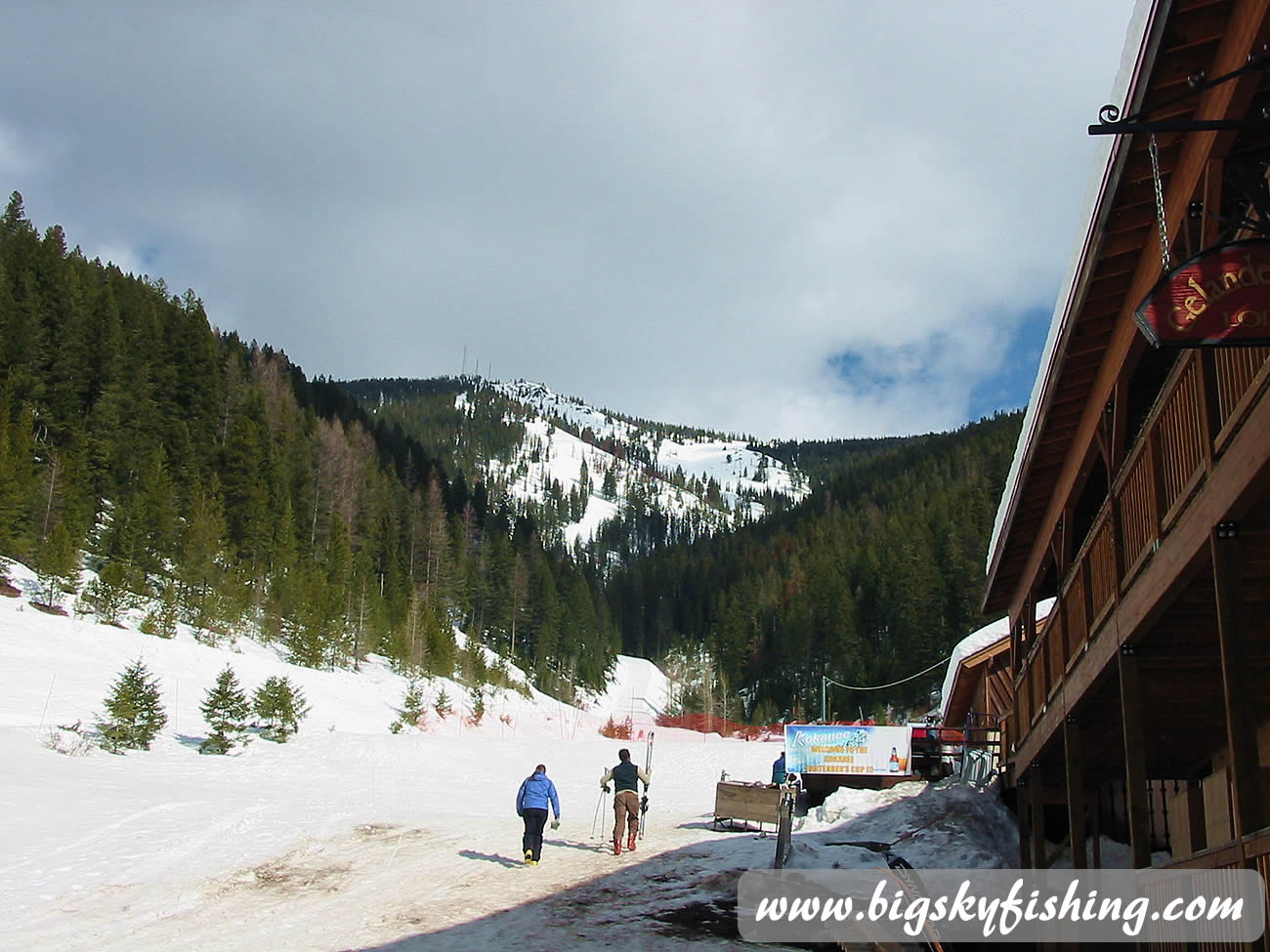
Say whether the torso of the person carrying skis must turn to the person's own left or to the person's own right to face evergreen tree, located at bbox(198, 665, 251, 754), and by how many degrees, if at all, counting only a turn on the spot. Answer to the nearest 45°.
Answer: approximately 45° to the person's own left

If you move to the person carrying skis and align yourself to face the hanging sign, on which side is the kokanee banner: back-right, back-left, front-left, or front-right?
back-left

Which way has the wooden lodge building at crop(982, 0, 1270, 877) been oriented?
to the viewer's left

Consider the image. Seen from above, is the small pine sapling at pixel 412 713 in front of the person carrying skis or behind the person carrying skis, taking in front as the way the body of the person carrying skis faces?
in front

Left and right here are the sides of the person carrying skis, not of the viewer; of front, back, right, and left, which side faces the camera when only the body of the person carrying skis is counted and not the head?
back

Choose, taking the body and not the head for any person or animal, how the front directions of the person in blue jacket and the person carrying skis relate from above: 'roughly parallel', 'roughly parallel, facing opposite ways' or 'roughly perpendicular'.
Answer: roughly parallel

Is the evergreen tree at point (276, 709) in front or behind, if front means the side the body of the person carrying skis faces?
in front

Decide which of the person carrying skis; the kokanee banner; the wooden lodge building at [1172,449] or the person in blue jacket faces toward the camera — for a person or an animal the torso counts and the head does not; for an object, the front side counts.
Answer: the kokanee banner

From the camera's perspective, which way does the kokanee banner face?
toward the camera

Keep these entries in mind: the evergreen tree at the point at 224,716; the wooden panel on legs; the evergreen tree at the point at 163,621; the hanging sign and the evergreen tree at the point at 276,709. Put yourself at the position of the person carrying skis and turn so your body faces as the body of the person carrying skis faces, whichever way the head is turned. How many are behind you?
1

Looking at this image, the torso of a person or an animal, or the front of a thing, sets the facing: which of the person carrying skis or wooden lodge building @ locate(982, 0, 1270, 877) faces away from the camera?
the person carrying skis

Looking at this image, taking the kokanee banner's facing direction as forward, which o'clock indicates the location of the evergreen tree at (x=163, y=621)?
The evergreen tree is roughly at 4 o'clock from the kokanee banner.

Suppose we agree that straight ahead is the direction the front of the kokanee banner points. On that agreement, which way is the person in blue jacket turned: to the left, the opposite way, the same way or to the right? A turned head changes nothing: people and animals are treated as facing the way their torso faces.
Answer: the opposite way

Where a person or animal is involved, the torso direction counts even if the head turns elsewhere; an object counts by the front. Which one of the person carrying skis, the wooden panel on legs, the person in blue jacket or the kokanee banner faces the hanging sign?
the kokanee banner

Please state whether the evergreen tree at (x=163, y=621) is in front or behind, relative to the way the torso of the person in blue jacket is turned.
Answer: in front

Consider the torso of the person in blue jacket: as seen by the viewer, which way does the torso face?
away from the camera
